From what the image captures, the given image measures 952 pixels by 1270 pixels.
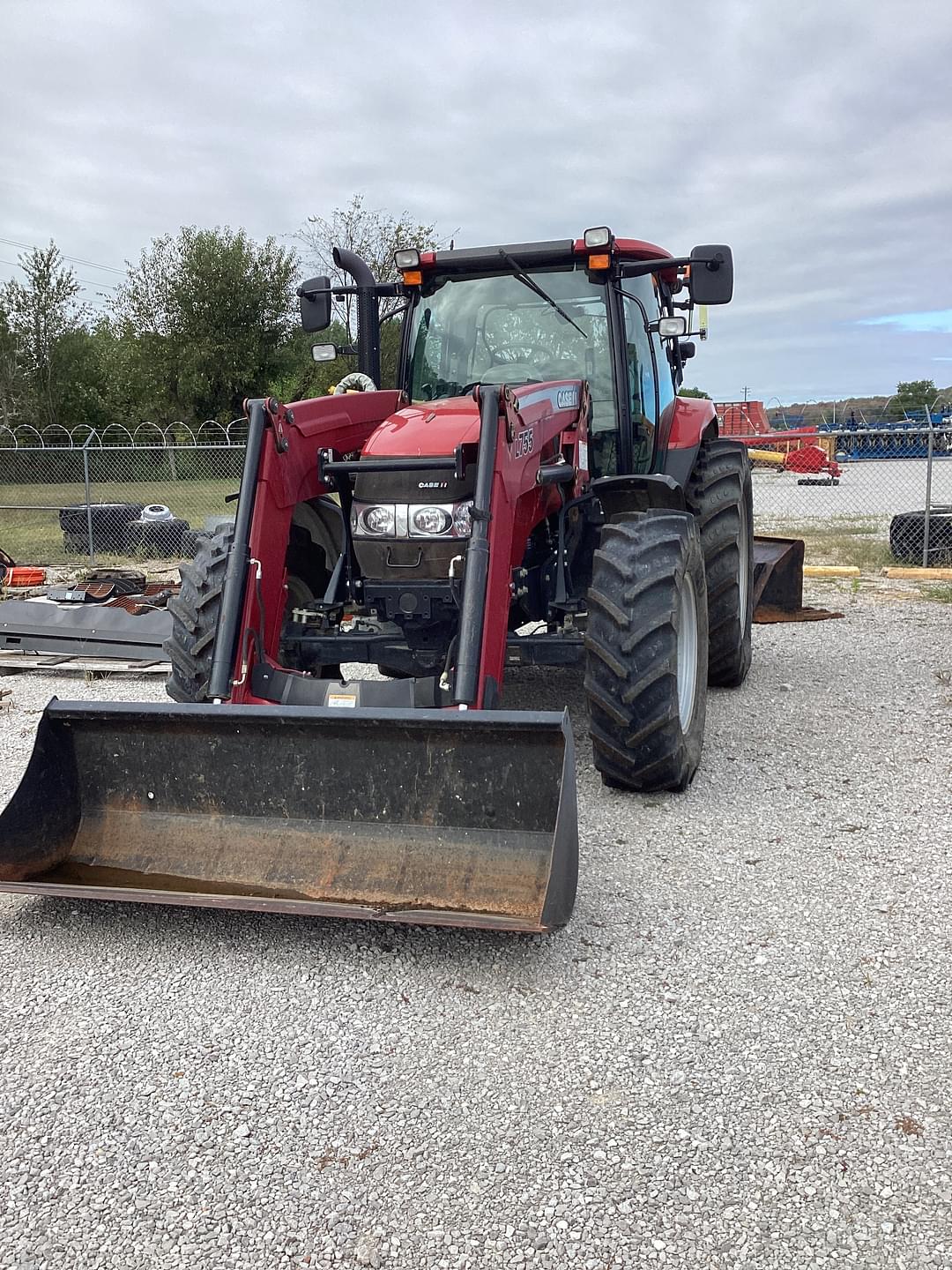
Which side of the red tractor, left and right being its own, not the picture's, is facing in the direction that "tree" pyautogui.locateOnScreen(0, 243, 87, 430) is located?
back

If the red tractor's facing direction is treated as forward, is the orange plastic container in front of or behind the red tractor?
behind

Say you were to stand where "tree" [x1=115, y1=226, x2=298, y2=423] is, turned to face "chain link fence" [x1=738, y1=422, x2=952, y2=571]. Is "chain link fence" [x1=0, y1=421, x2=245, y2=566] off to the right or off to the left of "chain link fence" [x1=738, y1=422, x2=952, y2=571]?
right

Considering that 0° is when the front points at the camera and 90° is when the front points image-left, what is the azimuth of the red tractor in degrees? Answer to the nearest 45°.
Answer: approximately 0°

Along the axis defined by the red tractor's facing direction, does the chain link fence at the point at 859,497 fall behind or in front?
behind

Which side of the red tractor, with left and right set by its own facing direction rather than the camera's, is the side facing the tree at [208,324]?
back

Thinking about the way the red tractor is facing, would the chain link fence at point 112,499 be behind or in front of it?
behind
